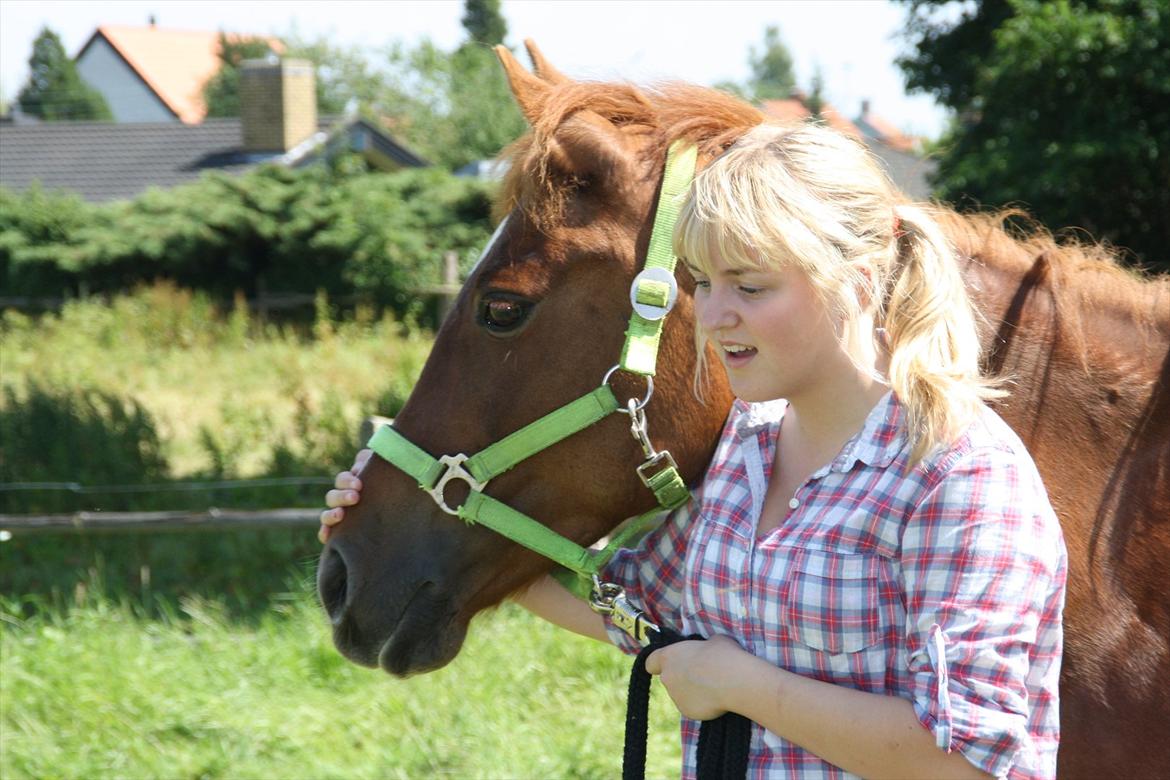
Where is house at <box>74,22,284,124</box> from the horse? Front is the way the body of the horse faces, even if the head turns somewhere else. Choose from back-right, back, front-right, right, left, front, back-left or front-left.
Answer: front-right

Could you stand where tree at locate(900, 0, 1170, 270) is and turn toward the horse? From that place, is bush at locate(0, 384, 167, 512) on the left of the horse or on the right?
right

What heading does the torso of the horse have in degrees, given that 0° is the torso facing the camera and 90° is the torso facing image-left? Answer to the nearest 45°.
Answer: approximately 90°

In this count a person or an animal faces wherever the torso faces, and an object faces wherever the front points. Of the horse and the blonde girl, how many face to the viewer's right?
0

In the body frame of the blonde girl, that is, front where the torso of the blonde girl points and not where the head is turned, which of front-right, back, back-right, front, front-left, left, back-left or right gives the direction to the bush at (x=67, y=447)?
right

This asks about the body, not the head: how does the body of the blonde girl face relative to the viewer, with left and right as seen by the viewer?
facing the viewer and to the left of the viewer

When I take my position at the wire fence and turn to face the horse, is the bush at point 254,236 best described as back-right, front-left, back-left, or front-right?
back-left

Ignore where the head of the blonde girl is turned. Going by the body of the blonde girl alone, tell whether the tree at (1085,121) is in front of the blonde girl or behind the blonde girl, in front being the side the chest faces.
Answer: behind

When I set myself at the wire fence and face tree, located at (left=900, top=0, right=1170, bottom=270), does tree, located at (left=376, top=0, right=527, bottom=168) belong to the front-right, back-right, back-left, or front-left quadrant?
front-left
